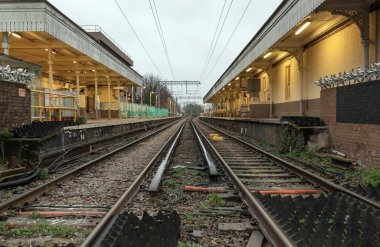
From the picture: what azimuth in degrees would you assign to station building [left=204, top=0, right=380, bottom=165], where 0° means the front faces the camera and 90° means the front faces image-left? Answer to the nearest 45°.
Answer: approximately 45°

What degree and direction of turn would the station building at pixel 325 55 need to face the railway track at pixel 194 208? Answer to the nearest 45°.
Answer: approximately 45° to its left

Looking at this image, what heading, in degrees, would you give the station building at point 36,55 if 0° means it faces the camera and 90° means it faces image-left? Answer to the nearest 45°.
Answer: approximately 315°

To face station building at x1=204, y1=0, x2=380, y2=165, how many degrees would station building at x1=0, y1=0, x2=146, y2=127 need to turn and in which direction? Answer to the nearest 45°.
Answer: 0° — it already faces it

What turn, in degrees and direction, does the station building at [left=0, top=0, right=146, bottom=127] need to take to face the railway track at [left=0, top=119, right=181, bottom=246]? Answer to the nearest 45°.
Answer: approximately 45° to its right
